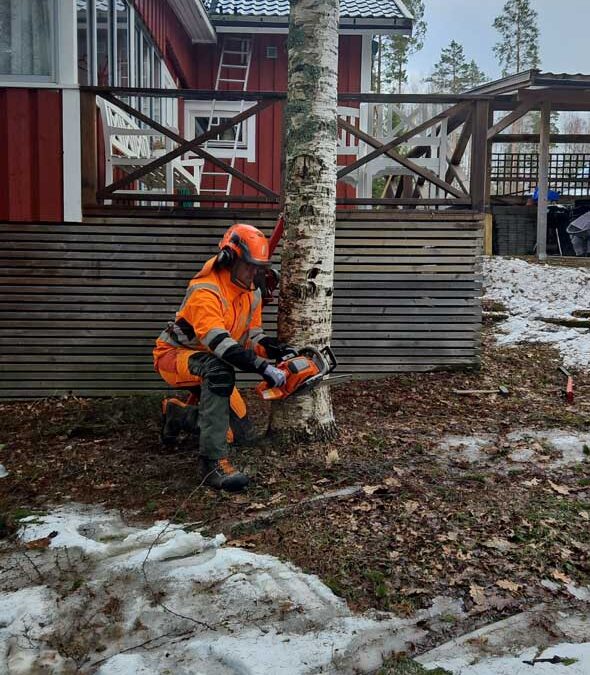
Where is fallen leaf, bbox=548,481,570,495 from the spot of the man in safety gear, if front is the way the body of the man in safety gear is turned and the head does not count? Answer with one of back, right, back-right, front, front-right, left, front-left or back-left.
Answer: front-left

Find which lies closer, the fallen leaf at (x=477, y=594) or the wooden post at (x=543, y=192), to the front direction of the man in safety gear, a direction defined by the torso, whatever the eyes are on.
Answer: the fallen leaf

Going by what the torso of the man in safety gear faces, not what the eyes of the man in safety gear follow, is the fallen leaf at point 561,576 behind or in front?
in front

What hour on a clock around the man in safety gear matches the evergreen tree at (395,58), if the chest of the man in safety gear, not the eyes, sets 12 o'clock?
The evergreen tree is roughly at 8 o'clock from the man in safety gear.

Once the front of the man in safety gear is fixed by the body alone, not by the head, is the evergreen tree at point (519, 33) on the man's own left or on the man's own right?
on the man's own left

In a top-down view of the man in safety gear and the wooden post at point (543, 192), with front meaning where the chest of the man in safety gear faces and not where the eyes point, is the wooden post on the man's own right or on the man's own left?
on the man's own left

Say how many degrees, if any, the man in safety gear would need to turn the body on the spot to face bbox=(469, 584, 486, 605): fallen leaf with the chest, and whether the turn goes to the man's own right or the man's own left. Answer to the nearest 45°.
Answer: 0° — they already face it

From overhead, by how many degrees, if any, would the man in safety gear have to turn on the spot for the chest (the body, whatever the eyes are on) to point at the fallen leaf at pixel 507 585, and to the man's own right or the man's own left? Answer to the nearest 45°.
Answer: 0° — they already face it

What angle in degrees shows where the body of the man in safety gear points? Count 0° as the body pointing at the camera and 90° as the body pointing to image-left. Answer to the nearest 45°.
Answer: approximately 315°
